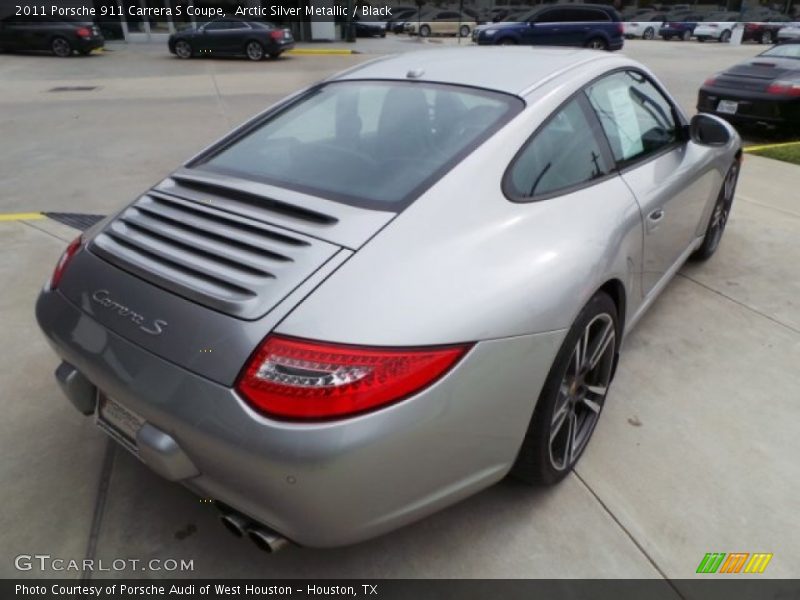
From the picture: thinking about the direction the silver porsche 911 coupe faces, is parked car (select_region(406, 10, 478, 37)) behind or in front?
in front

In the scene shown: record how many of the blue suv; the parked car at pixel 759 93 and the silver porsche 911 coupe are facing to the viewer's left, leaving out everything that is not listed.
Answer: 1

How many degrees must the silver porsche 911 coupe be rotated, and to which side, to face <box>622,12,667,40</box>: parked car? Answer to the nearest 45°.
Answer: approximately 45° to its left

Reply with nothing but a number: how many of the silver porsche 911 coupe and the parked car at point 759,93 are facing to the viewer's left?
0

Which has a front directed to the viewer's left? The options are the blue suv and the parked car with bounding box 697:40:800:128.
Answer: the blue suv

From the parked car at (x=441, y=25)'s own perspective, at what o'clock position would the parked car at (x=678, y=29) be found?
the parked car at (x=678, y=29) is roughly at 7 o'clock from the parked car at (x=441, y=25).

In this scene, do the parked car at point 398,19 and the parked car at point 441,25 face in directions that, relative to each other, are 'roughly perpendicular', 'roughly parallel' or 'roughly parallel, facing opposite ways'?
roughly parallel

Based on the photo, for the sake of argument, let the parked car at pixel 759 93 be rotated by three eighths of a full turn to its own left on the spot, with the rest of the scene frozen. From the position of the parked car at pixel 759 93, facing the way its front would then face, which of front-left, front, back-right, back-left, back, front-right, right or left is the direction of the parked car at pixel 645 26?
right

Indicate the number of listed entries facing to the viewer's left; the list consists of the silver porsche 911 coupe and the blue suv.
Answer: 1

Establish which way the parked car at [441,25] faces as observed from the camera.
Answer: facing the viewer and to the left of the viewer

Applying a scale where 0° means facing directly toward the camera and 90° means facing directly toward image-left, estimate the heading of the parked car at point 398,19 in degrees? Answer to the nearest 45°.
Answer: approximately 45°

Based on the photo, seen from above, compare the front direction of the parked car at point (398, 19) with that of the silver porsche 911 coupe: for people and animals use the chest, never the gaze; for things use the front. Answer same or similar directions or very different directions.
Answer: very different directions

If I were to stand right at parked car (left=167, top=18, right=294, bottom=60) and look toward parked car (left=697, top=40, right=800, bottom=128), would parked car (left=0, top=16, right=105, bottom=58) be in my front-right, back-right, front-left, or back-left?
back-right

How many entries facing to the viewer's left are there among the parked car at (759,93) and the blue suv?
1

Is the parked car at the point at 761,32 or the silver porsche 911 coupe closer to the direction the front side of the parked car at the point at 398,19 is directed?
the silver porsche 911 coupe

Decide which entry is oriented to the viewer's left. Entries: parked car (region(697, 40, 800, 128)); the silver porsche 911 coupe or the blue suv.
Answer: the blue suv

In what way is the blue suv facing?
to the viewer's left
